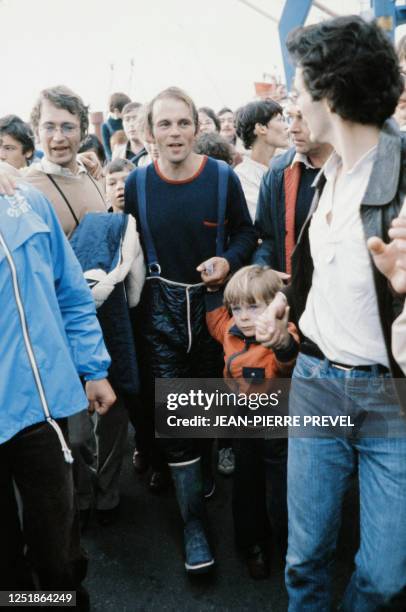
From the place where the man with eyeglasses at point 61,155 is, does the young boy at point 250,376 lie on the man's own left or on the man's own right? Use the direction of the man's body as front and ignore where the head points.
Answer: on the man's own left

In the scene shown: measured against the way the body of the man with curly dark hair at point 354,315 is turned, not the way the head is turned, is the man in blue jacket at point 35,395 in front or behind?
in front

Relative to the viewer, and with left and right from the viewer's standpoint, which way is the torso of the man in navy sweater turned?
facing the viewer

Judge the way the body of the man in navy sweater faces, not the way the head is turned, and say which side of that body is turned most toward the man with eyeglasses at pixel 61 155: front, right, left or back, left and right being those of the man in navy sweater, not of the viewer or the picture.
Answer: right

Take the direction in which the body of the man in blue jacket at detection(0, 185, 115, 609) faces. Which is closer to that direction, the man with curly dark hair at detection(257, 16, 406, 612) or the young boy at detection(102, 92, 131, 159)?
the man with curly dark hair

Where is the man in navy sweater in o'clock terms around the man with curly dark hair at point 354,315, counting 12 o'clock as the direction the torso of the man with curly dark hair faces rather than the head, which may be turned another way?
The man in navy sweater is roughly at 3 o'clock from the man with curly dark hair.

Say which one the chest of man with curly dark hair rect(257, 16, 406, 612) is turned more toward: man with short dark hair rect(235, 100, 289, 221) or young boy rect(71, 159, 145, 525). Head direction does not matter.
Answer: the young boy

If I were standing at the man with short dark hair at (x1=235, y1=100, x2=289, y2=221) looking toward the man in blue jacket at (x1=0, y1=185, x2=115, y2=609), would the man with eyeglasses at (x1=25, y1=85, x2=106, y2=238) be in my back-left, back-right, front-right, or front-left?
front-right

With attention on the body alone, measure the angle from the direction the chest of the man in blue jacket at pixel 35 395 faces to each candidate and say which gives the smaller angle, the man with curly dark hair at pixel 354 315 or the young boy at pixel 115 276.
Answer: the man with curly dark hair

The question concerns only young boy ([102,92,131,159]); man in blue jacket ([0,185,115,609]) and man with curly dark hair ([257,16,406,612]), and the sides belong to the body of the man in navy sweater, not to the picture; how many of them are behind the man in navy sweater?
1

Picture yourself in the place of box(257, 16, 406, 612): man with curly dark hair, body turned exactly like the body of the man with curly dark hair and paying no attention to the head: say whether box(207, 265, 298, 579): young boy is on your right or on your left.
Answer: on your right
